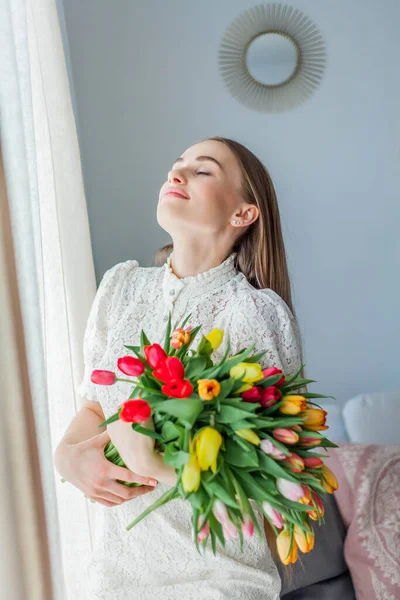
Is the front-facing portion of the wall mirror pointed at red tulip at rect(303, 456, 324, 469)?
yes

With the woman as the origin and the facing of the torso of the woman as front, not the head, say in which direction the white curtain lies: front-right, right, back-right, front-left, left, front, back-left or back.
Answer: right

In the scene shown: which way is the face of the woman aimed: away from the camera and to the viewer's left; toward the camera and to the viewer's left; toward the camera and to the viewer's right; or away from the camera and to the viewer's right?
toward the camera and to the viewer's left

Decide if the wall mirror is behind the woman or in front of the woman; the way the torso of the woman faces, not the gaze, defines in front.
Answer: behind

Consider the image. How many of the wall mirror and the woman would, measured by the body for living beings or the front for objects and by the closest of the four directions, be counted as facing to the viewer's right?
0

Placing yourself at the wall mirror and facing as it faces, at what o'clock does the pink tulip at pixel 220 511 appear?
The pink tulip is roughly at 12 o'clock from the wall mirror.

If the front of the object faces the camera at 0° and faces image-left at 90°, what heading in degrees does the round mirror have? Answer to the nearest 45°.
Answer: approximately 0°
